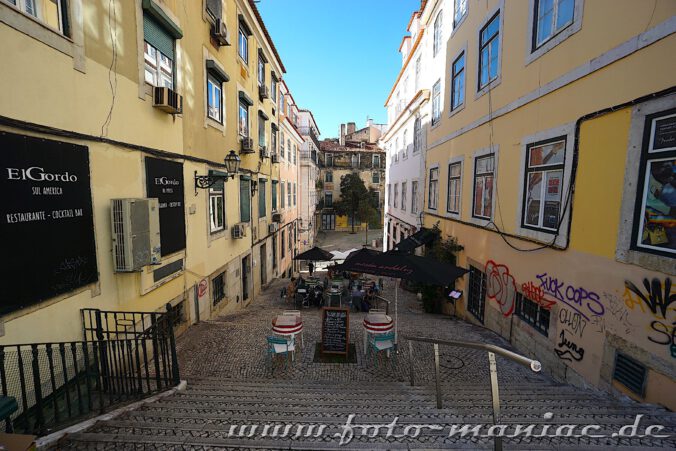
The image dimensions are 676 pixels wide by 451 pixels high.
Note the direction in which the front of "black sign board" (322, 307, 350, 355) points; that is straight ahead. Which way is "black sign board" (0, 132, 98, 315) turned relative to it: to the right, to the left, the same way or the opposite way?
to the left

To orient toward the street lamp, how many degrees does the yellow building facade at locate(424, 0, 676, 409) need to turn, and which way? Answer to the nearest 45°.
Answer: approximately 45° to its right

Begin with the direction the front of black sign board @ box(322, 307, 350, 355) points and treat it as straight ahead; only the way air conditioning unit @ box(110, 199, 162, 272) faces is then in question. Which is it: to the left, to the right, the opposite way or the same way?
to the left

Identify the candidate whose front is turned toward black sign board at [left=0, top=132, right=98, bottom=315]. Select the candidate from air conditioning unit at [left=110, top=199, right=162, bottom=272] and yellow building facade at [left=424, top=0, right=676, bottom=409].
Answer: the yellow building facade

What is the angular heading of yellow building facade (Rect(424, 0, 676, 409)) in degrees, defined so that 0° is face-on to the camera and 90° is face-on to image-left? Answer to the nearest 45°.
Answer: approximately 45°

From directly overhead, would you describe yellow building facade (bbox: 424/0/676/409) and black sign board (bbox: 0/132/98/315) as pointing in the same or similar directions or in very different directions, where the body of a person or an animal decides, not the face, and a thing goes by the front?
very different directions

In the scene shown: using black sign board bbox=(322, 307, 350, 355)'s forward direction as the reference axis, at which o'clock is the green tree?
The green tree is roughly at 6 o'clock from the black sign board.

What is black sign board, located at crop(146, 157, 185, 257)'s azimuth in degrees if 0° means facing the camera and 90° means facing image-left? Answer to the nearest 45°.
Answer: approximately 315°
